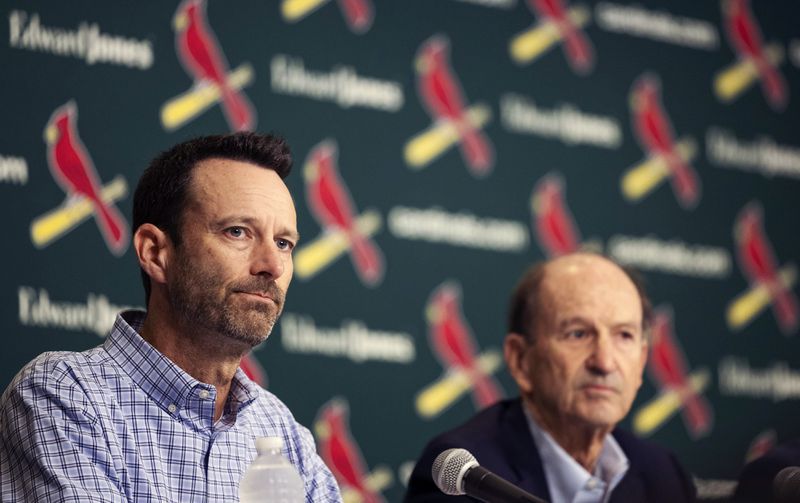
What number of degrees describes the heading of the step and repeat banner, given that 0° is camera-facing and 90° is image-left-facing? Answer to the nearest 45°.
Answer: approximately 315°

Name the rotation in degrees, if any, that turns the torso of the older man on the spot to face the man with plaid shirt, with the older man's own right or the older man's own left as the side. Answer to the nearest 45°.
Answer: approximately 90° to the older man's own right

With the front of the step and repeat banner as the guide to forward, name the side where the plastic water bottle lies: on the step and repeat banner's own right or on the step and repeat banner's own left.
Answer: on the step and repeat banner's own right

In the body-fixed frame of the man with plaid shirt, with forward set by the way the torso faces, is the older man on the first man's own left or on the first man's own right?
on the first man's own left

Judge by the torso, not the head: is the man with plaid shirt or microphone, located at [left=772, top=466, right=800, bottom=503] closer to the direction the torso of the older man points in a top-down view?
the microphone

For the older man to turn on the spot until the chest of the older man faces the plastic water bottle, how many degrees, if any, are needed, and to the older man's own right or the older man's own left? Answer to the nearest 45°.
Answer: approximately 90° to the older man's own right
